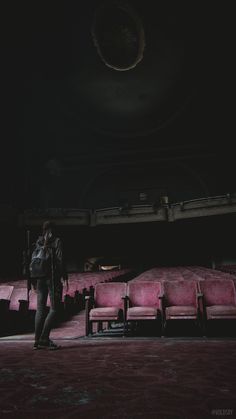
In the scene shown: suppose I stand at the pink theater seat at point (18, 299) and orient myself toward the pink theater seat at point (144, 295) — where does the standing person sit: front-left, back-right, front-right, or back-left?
front-right

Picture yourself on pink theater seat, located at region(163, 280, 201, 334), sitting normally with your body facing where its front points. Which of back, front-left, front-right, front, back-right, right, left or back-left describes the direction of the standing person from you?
front-right

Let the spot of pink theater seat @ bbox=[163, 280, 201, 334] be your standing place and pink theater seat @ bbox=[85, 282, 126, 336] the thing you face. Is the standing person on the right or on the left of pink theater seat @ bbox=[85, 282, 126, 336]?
left

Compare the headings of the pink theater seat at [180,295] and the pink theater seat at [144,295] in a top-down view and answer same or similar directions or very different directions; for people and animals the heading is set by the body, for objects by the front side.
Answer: same or similar directions

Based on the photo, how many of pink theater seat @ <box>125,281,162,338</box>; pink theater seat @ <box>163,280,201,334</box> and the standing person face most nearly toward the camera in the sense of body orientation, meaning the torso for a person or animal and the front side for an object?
2

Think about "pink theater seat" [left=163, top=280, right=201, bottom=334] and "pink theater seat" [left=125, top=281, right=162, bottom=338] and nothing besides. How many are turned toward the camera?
2

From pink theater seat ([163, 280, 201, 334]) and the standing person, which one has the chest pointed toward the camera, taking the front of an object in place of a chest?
the pink theater seat

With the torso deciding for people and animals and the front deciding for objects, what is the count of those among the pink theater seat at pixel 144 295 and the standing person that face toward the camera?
1

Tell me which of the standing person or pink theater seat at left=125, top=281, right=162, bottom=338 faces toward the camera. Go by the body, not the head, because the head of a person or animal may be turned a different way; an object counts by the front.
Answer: the pink theater seat

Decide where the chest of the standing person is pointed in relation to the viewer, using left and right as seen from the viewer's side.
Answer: facing away from the viewer and to the right of the viewer

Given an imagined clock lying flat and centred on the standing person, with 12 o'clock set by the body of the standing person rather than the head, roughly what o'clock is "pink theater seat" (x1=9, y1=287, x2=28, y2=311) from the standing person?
The pink theater seat is roughly at 10 o'clock from the standing person.

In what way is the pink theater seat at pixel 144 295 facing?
toward the camera

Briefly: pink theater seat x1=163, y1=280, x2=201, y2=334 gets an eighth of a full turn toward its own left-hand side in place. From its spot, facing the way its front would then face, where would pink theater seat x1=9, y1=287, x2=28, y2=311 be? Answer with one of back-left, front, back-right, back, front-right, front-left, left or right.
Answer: back-right
